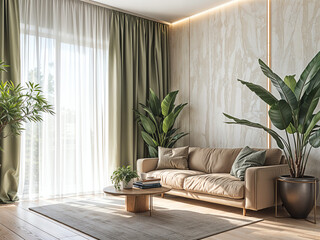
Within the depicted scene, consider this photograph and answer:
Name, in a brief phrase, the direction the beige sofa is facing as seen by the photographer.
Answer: facing the viewer and to the left of the viewer

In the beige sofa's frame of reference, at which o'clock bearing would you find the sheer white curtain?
The sheer white curtain is roughly at 2 o'clock from the beige sofa.

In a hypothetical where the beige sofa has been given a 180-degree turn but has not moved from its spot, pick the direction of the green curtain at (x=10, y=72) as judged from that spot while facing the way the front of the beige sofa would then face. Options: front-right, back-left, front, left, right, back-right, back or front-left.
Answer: back-left

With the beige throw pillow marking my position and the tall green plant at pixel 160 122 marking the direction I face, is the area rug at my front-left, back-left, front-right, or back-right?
back-left

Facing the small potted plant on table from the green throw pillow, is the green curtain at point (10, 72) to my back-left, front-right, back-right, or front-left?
front-right

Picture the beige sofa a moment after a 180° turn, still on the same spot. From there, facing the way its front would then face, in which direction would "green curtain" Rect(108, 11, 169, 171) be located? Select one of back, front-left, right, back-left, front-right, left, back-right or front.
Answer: left

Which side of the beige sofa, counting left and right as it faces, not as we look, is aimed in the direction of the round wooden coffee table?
front

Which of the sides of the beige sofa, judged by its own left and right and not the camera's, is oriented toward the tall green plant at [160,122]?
right

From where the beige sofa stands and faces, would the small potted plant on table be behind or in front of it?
in front
